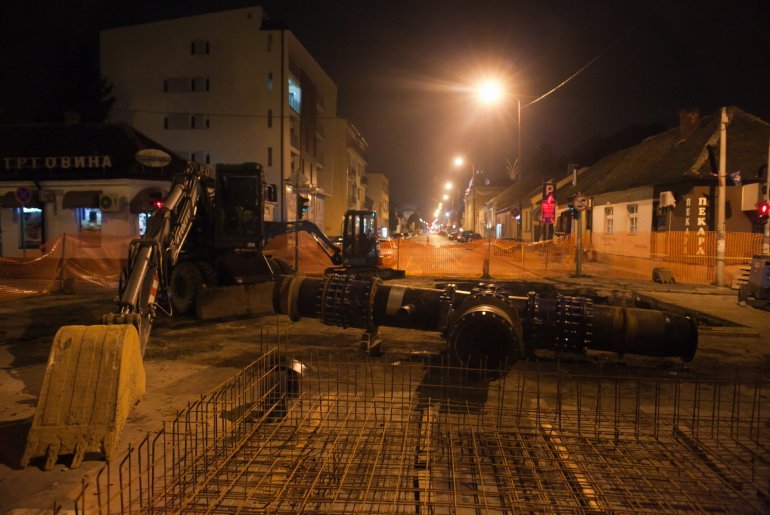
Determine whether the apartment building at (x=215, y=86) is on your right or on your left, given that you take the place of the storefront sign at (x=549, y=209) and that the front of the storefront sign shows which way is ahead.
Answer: on your right

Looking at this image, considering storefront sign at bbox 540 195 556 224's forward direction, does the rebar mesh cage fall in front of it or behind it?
in front

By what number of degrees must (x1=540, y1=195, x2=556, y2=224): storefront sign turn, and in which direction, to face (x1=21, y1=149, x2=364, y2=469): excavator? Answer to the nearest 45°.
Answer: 0° — it already faces it

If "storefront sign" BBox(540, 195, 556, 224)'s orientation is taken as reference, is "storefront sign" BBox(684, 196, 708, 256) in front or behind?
in front

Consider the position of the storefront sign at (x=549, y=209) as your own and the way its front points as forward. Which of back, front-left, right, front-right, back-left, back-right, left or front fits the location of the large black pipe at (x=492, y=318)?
front

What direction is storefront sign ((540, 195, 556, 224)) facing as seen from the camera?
toward the camera

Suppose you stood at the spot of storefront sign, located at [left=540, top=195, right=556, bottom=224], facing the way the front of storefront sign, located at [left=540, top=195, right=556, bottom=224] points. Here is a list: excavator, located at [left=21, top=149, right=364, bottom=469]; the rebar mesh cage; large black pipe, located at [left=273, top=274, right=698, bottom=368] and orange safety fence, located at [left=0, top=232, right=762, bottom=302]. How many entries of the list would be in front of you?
4

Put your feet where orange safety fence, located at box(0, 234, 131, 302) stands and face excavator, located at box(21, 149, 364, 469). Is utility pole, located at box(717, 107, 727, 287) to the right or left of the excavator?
left

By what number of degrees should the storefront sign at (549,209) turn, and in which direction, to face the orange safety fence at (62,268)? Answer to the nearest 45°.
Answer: approximately 45° to its right

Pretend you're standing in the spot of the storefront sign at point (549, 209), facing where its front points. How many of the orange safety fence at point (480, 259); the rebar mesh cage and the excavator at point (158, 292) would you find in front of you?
3

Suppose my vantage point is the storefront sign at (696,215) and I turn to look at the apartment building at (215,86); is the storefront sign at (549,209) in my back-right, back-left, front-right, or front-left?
front-right

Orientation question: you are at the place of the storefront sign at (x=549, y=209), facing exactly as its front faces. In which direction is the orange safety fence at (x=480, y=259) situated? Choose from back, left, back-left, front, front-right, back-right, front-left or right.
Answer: front
